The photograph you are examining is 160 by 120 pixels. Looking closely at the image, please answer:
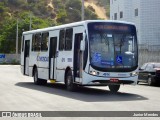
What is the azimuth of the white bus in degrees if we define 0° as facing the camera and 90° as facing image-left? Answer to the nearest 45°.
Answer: approximately 315°
